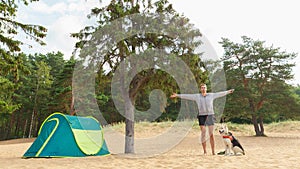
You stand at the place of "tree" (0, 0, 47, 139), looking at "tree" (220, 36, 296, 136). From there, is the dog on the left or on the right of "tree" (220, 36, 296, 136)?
right

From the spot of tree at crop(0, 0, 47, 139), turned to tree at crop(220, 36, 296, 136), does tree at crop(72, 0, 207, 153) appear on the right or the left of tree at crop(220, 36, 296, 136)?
right

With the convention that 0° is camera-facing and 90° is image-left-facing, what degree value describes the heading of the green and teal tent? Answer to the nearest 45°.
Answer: approximately 45°

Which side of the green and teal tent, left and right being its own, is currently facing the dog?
left
